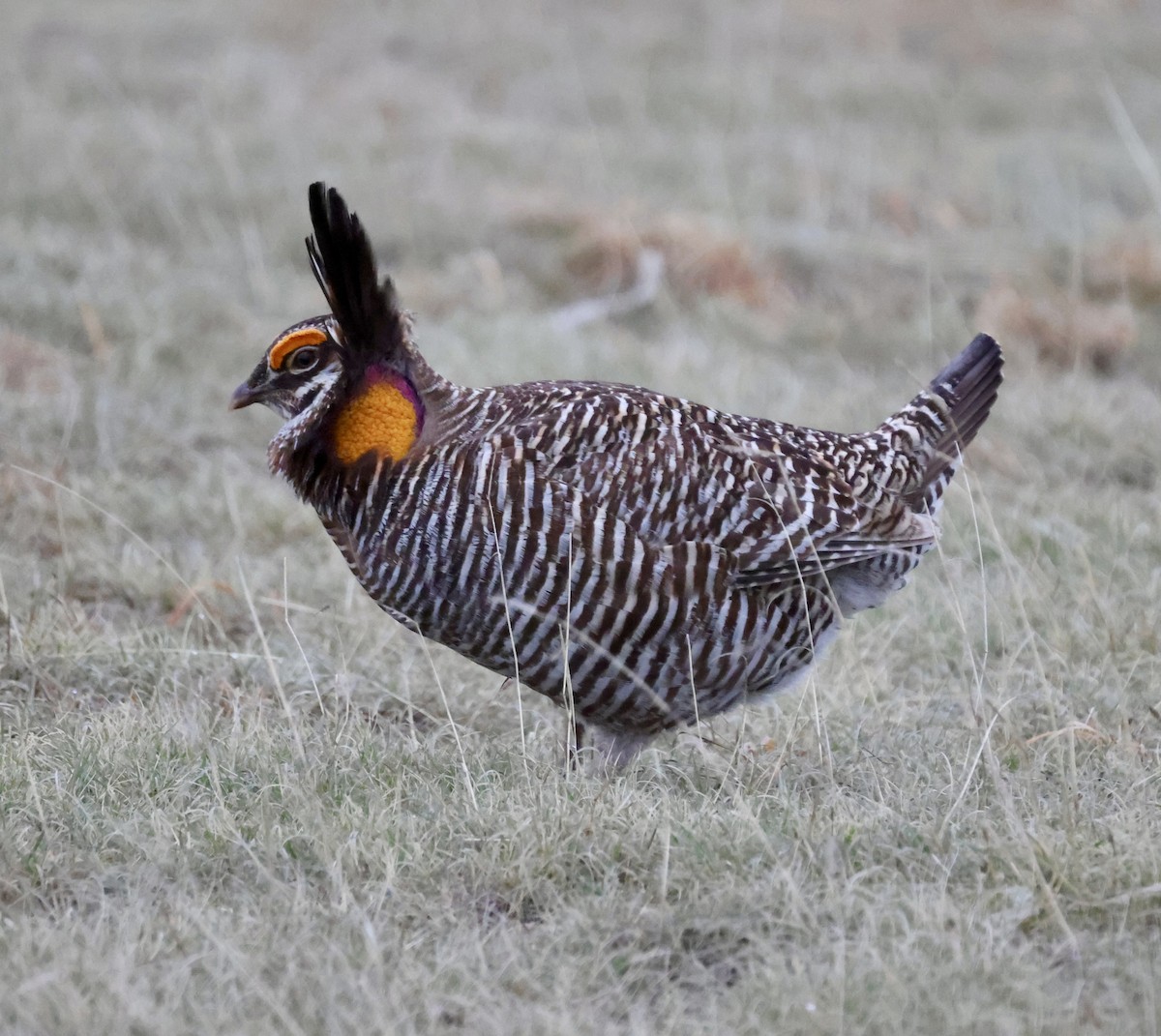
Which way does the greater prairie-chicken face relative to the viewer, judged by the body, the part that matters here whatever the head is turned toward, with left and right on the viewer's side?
facing to the left of the viewer
